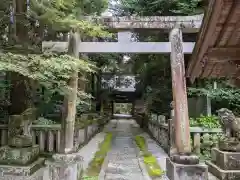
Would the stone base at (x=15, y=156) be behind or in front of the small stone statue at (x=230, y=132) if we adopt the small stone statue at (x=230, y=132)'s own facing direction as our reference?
in front

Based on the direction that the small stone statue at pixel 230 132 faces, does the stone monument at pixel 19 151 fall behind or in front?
in front

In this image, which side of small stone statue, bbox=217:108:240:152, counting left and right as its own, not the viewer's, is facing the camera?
left

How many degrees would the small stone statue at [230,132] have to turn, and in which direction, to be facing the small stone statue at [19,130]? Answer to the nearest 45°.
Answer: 0° — it already faces it
